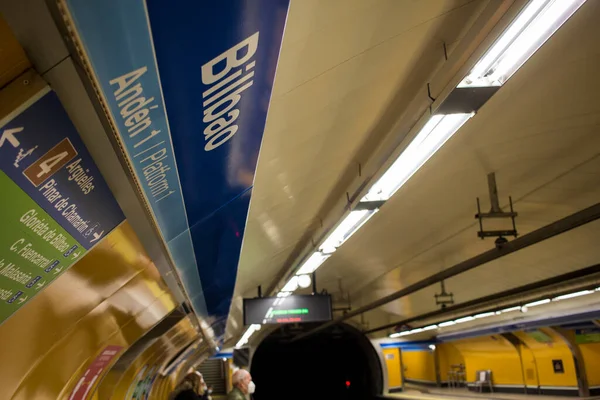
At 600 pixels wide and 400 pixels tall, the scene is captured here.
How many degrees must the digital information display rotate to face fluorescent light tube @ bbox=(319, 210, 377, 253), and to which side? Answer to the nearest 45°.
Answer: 0° — it already faces it

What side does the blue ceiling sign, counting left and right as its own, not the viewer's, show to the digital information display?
left

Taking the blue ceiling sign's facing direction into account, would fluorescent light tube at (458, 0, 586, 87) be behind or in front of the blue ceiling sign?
in front

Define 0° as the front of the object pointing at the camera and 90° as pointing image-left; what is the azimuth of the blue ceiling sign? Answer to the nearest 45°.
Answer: approximately 270°

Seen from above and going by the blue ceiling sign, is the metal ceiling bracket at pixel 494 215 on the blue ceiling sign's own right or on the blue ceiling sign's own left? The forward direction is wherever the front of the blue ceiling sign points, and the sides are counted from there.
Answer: on the blue ceiling sign's own left

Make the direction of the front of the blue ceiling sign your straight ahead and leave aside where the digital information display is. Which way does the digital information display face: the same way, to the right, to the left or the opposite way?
to the right

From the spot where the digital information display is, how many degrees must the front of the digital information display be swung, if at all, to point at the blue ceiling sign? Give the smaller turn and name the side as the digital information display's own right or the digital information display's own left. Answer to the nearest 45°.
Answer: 0° — it already faces it

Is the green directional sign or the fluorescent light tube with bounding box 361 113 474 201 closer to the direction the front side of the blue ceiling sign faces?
the fluorescent light tube
